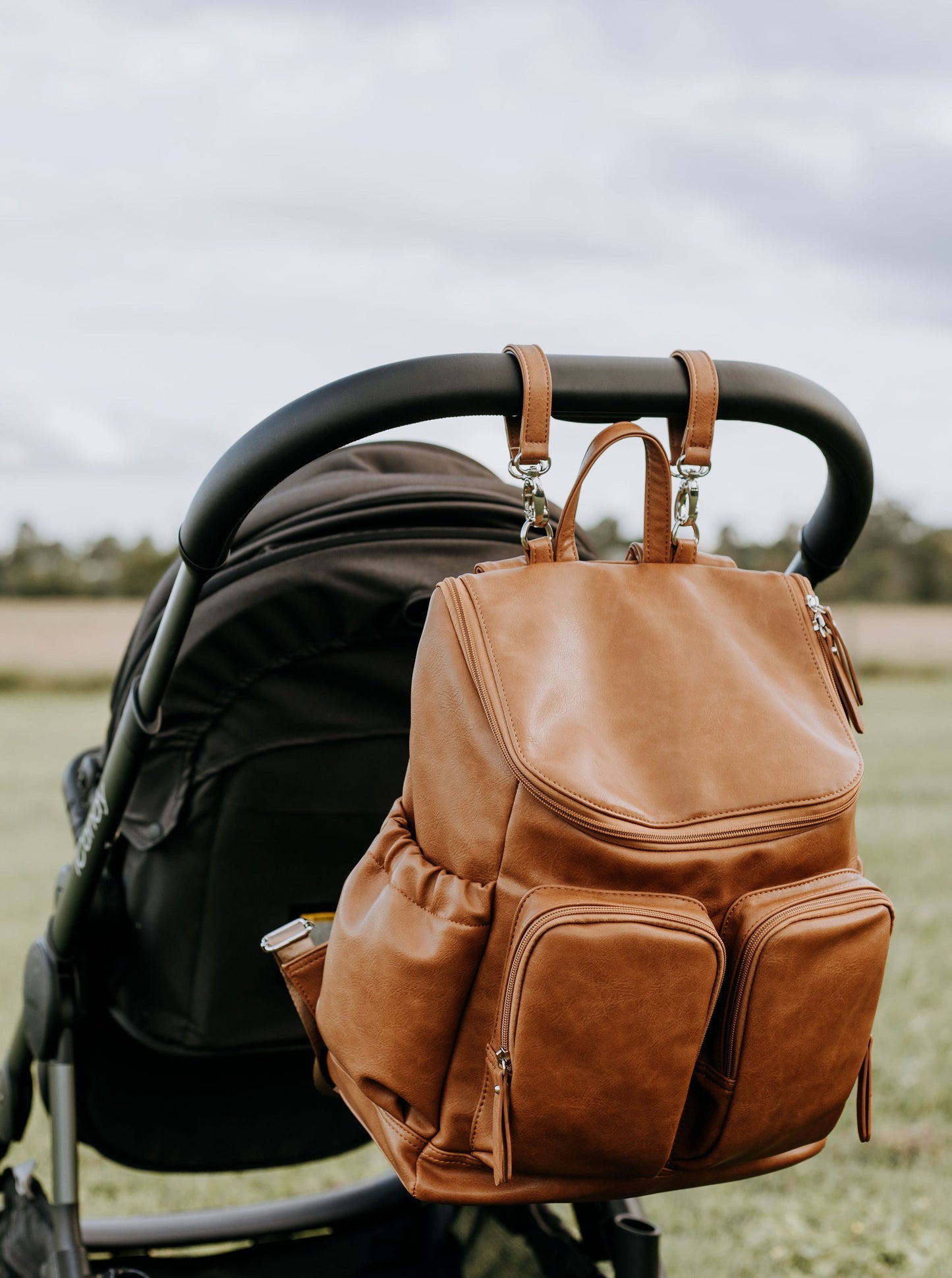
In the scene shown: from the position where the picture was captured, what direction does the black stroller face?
facing away from the viewer and to the left of the viewer
